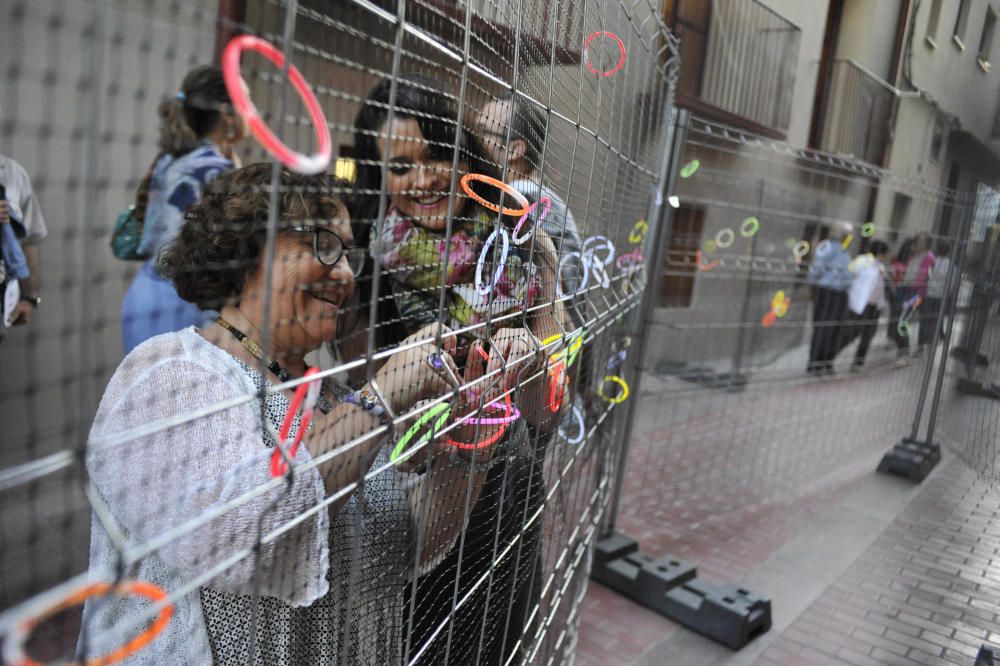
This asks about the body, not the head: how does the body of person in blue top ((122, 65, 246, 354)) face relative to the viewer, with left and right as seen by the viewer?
facing away from the viewer and to the right of the viewer

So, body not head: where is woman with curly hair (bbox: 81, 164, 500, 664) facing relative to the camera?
to the viewer's right

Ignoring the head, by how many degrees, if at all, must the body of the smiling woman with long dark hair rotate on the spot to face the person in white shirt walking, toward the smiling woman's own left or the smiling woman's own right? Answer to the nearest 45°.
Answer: approximately 90° to the smiling woman's own left

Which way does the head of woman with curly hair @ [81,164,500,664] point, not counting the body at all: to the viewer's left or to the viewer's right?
to the viewer's right
